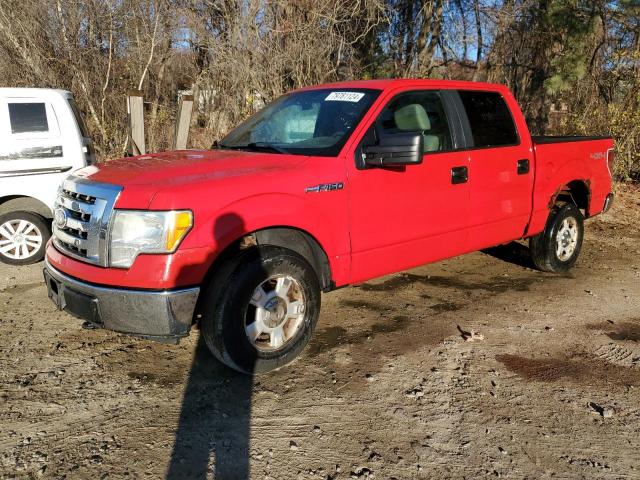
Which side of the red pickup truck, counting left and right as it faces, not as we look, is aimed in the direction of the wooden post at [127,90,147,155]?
right

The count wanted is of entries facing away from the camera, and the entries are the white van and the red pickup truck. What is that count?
0

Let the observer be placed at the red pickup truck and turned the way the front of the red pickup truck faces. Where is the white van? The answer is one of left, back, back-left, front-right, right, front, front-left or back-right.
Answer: right

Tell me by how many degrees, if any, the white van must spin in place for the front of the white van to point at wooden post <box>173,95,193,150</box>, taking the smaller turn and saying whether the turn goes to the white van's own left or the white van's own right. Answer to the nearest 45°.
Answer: approximately 135° to the white van's own right

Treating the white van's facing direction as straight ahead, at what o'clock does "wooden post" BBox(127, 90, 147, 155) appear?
The wooden post is roughly at 4 o'clock from the white van.

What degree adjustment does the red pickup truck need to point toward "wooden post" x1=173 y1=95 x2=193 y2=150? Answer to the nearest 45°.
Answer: approximately 135° to its right

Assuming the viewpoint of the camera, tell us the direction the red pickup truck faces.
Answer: facing the viewer and to the left of the viewer

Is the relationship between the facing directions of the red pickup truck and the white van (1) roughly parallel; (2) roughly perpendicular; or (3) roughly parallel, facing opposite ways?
roughly parallel

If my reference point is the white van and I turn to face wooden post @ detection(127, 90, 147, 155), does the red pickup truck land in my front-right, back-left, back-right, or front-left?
back-right

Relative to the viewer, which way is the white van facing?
to the viewer's left
